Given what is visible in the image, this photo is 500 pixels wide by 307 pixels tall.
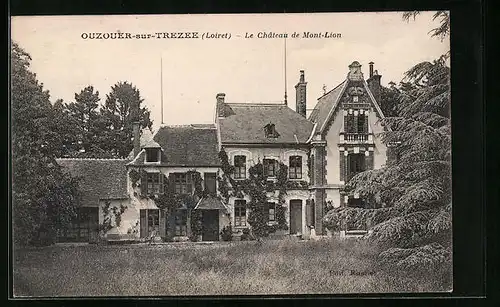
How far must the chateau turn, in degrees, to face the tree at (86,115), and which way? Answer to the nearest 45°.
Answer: approximately 90° to its right

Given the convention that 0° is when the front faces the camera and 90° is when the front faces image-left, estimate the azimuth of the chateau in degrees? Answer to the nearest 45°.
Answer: approximately 0°

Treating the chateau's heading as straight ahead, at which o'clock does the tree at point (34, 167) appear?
The tree is roughly at 3 o'clock from the chateau.
